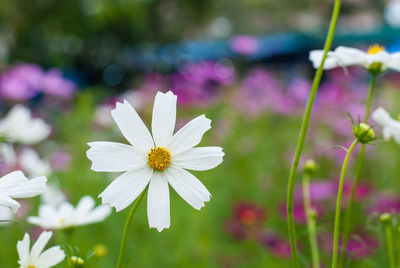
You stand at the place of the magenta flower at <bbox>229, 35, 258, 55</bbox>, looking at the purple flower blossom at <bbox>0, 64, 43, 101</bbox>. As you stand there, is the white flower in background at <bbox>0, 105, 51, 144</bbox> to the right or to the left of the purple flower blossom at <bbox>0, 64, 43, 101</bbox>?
left

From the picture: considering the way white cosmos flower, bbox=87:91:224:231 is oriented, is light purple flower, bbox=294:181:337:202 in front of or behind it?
behind

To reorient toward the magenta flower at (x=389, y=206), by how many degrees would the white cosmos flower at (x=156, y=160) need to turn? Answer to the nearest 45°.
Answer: approximately 135° to its left

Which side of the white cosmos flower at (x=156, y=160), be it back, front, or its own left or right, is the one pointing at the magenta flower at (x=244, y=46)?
back

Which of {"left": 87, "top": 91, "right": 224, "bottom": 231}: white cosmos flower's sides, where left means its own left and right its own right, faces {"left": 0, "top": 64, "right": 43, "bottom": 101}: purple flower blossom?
back

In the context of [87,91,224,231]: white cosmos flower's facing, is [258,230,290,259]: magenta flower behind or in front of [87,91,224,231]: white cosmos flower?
behind

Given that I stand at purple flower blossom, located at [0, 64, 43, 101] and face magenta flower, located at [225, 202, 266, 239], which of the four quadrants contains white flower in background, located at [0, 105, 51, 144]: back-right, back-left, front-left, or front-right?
front-right

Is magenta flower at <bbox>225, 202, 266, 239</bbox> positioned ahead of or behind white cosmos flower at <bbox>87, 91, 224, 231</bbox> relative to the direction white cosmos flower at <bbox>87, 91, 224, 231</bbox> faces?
behind

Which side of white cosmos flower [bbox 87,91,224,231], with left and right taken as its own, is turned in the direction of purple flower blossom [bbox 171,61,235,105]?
back

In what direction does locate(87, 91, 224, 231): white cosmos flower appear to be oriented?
toward the camera

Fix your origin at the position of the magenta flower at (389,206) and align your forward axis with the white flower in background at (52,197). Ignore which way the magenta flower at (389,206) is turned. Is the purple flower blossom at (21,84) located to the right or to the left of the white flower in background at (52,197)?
right
